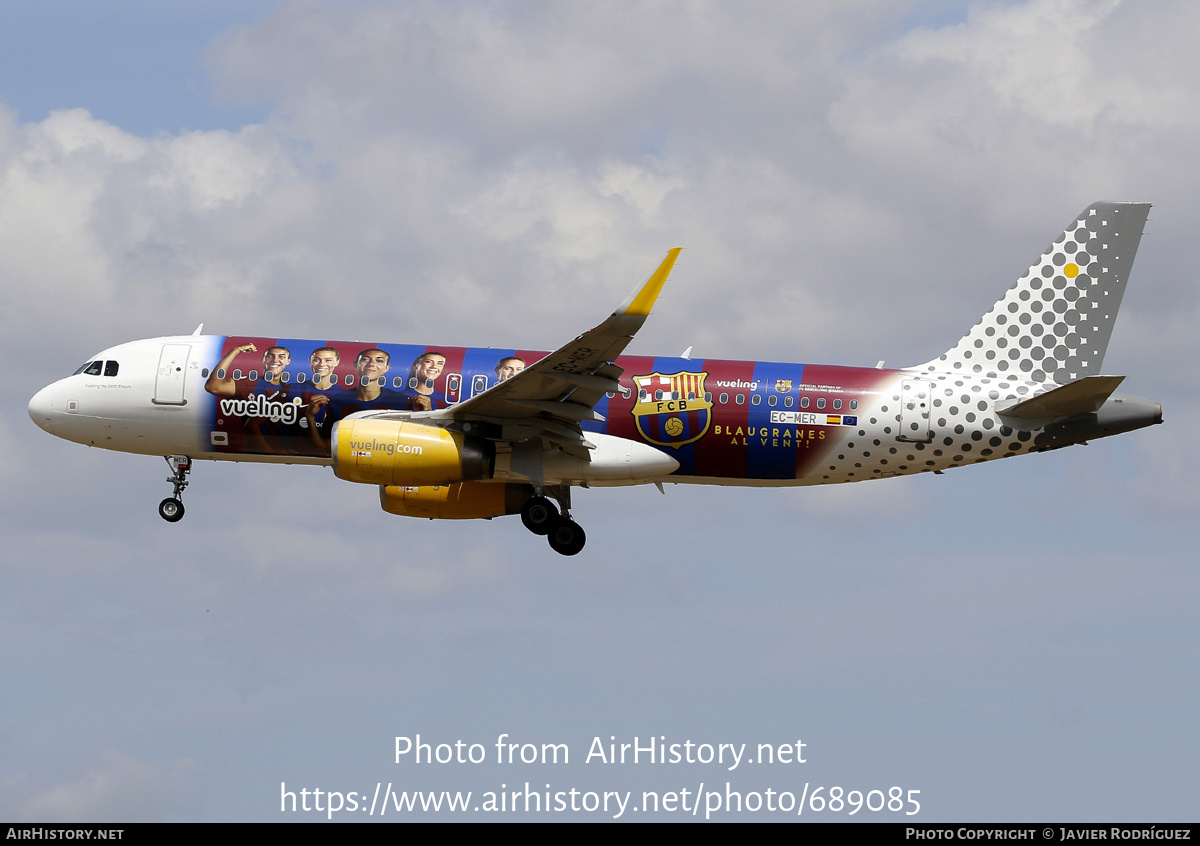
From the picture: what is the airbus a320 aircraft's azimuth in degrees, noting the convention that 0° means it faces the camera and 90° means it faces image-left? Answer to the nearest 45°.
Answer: approximately 90°
